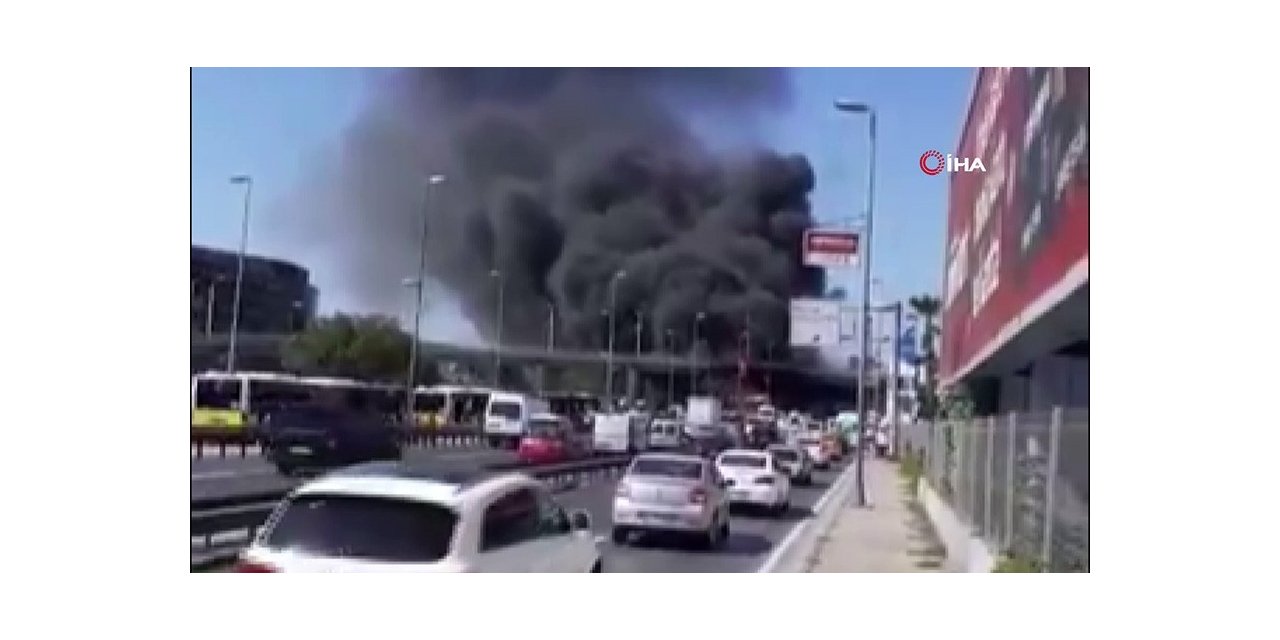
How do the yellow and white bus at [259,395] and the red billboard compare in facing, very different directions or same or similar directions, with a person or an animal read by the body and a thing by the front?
same or similar directions

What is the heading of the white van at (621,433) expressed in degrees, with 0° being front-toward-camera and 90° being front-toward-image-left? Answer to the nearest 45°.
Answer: approximately 225°

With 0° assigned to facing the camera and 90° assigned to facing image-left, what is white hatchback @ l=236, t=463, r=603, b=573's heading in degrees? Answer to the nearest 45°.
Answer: approximately 225°

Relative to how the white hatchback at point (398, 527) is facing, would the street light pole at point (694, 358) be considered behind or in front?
in front

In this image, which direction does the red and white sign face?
toward the camera
